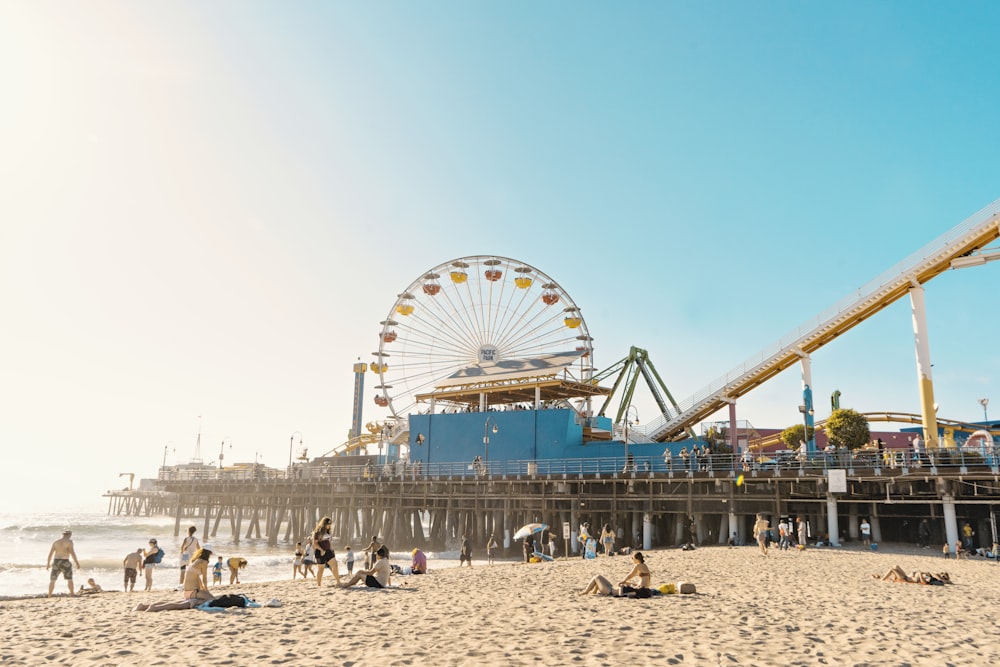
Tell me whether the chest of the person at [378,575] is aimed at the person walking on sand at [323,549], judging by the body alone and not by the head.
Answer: yes

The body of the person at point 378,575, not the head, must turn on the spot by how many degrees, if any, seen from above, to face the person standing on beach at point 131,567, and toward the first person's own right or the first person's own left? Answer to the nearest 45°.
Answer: approximately 45° to the first person's own right

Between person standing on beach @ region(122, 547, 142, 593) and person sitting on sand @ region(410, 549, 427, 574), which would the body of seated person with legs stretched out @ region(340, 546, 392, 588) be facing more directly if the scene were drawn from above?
the person standing on beach

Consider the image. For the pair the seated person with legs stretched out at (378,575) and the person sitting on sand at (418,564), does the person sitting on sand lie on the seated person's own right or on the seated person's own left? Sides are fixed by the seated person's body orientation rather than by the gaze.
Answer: on the seated person's own right

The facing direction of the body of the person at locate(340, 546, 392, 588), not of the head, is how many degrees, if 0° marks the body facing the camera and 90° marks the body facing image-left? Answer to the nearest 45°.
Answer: approximately 90°
